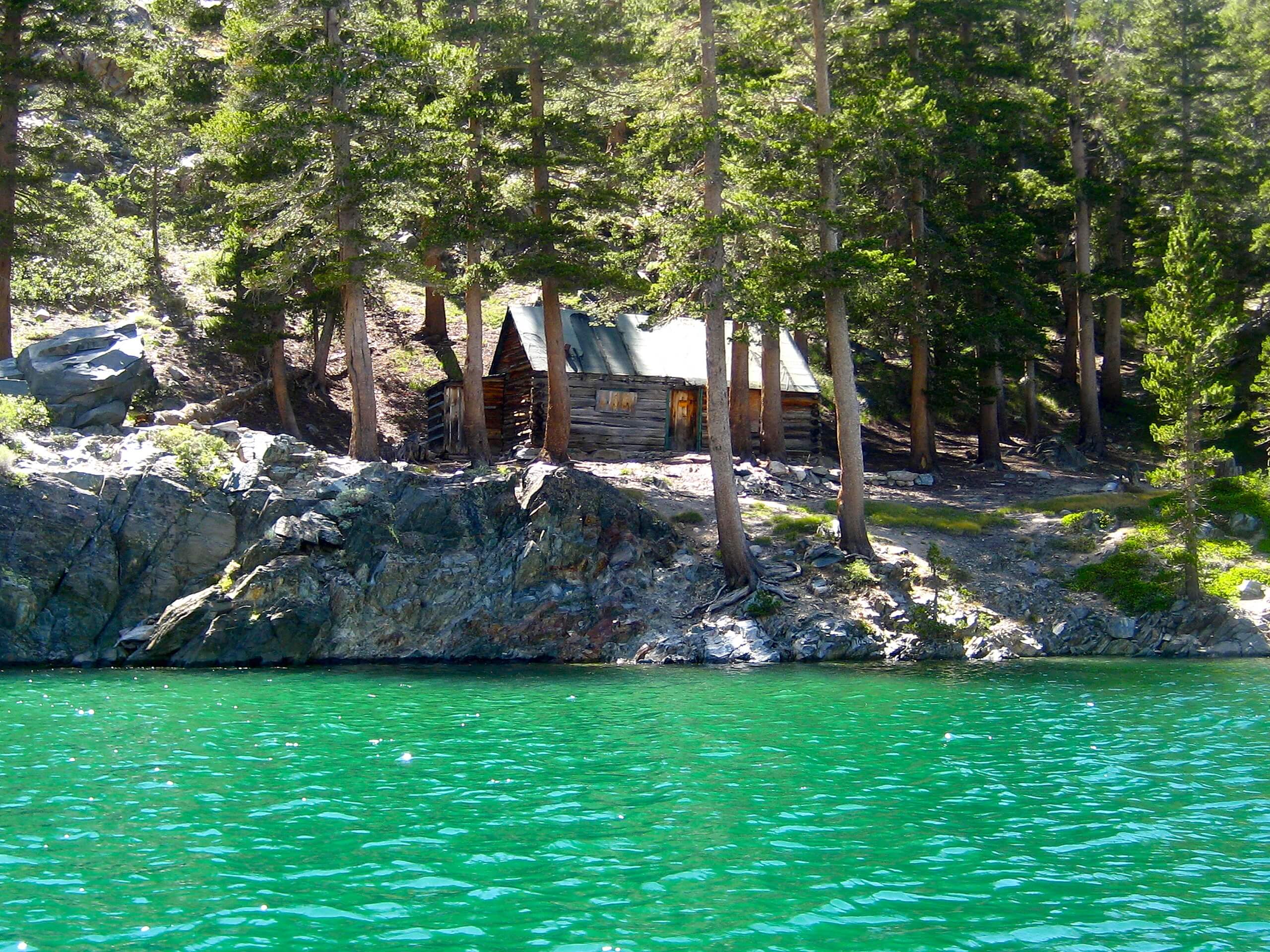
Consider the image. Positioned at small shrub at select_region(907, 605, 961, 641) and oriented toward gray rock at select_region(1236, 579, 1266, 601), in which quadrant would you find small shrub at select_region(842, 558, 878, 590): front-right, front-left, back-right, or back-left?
back-left

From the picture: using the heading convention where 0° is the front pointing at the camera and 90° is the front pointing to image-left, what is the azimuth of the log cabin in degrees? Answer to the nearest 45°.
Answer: approximately 0°

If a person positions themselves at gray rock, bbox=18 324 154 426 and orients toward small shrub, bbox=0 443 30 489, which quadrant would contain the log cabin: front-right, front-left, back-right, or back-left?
back-left

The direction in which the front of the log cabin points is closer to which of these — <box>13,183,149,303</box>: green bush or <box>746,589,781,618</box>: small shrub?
the small shrub

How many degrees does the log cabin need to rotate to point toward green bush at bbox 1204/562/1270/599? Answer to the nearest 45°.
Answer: approximately 45° to its left

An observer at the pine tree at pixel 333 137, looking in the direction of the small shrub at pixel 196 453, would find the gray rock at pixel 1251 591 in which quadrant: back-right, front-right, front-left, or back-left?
back-left

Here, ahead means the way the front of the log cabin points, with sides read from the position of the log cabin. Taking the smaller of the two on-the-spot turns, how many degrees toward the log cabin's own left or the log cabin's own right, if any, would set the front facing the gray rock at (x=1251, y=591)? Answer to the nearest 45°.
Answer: approximately 45° to the log cabin's own left
